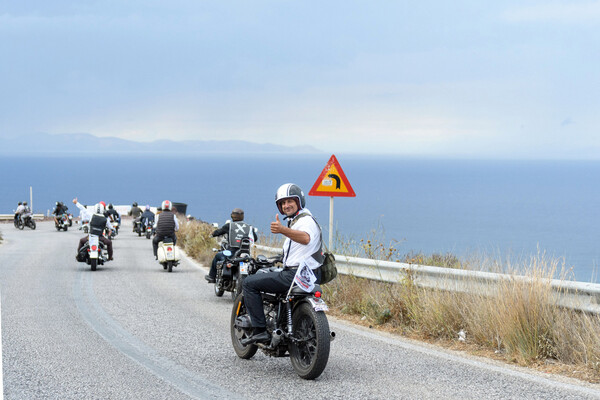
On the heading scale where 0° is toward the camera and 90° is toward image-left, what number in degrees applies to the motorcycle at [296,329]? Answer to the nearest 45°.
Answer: approximately 135°

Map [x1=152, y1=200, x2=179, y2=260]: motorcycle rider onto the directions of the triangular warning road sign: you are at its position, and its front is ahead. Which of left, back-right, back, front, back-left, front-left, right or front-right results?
back-right

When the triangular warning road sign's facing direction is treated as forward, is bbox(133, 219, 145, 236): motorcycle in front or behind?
behind

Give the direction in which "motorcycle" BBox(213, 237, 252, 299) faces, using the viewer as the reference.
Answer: facing away from the viewer and to the left of the viewer

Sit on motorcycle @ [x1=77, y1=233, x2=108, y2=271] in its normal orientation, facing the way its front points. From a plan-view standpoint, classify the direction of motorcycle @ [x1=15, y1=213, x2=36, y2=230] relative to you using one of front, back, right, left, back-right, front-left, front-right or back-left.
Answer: front

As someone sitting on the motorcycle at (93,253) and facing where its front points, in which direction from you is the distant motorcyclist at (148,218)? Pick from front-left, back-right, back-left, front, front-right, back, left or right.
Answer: front

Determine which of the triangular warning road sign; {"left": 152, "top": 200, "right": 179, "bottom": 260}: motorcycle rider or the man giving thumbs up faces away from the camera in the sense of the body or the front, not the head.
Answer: the motorcycle rider

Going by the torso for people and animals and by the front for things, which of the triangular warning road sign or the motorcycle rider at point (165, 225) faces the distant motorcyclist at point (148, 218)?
the motorcycle rider

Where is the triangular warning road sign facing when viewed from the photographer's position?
facing the viewer

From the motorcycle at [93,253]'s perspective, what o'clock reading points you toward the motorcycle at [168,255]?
the motorcycle at [168,255] is roughly at 4 o'clock from the motorcycle at [93,253].

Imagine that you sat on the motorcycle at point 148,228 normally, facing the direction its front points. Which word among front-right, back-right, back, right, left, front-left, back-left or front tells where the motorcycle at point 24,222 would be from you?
front-left

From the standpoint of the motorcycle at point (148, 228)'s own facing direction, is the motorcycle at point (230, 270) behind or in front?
behind

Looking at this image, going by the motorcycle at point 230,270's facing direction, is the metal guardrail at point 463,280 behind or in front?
behind

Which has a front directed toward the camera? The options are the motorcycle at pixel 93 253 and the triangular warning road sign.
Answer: the triangular warning road sign

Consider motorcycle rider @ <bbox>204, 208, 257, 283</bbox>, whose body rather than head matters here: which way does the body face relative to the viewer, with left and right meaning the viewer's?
facing away from the viewer and to the left of the viewer

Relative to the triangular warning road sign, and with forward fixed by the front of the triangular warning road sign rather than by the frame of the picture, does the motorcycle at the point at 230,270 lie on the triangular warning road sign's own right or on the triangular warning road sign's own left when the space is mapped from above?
on the triangular warning road sign's own right

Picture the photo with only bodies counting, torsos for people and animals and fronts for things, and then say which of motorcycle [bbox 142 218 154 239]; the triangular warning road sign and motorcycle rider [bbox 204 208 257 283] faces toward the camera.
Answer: the triangular warning road sign
